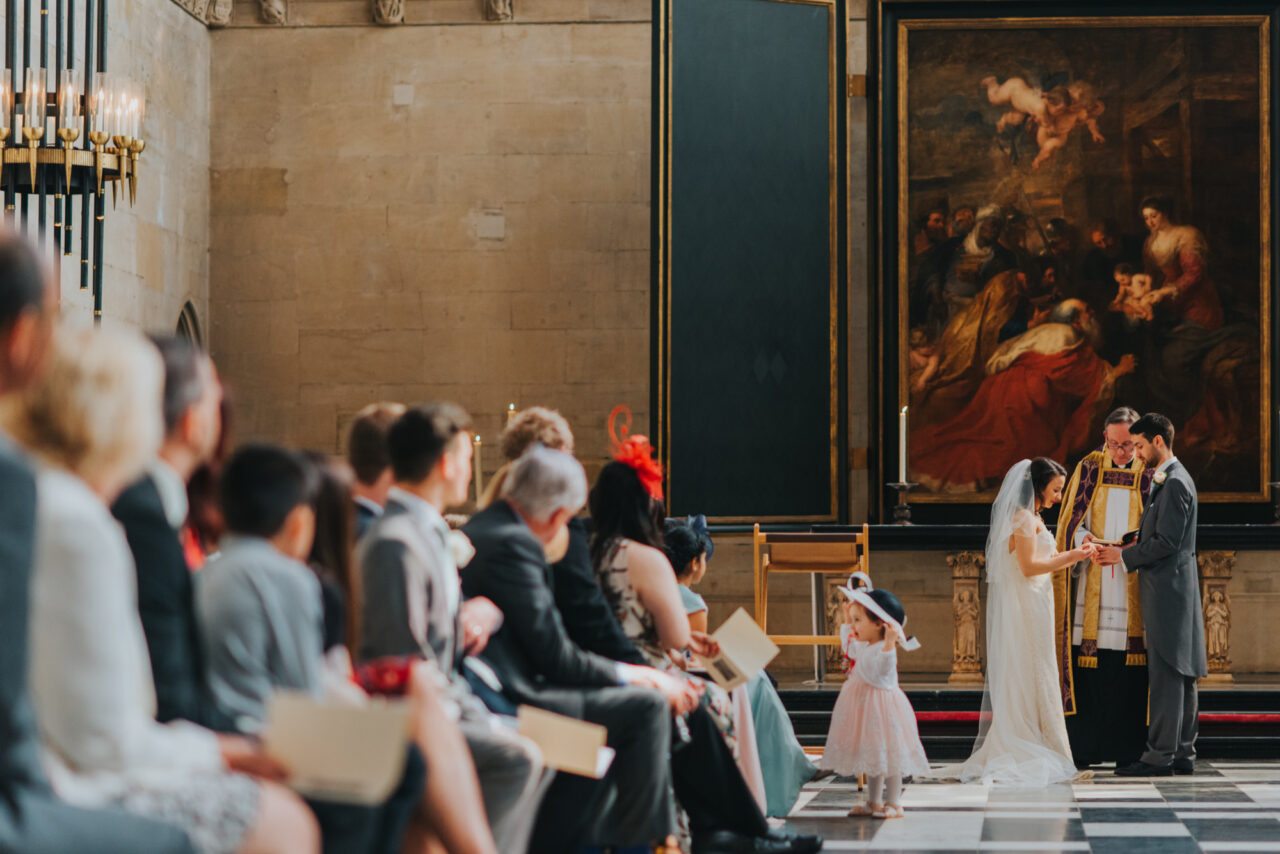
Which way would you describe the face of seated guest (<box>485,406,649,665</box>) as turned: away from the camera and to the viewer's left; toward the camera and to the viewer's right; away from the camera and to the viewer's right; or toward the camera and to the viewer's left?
away from the camera and to the viewer's right

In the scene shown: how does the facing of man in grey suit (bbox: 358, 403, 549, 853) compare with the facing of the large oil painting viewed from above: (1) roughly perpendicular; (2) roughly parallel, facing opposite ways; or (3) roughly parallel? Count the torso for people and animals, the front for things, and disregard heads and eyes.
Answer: roughly perpendicular

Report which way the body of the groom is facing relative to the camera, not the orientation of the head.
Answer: to the viewer's left

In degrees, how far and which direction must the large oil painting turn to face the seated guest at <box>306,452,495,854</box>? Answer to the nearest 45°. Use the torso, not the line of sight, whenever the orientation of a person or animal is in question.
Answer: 0° — it already faces them

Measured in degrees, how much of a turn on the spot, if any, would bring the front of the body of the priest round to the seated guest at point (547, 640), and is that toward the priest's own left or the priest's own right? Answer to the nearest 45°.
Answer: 0° — they already face them

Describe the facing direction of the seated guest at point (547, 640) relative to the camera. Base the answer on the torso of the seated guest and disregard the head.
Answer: to the viewer's right

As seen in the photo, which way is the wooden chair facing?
toward the camera

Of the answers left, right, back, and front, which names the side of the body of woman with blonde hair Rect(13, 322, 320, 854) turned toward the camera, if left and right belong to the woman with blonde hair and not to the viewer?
right

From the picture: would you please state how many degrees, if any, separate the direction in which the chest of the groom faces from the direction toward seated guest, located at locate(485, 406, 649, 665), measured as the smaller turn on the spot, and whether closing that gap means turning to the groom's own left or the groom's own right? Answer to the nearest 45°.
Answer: approximately 90° to the groom's own left

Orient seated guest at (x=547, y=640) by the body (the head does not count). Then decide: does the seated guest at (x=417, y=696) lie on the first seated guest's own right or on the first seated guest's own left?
on the first seated guest's own right

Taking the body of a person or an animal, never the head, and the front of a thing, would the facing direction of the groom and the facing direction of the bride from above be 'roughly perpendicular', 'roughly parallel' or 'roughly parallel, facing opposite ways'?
roughly parallel, facing opposite ways

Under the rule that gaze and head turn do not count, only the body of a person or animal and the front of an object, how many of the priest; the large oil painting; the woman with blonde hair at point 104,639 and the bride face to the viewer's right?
2

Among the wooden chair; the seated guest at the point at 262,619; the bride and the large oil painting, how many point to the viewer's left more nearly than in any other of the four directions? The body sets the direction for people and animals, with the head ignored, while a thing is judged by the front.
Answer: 0
